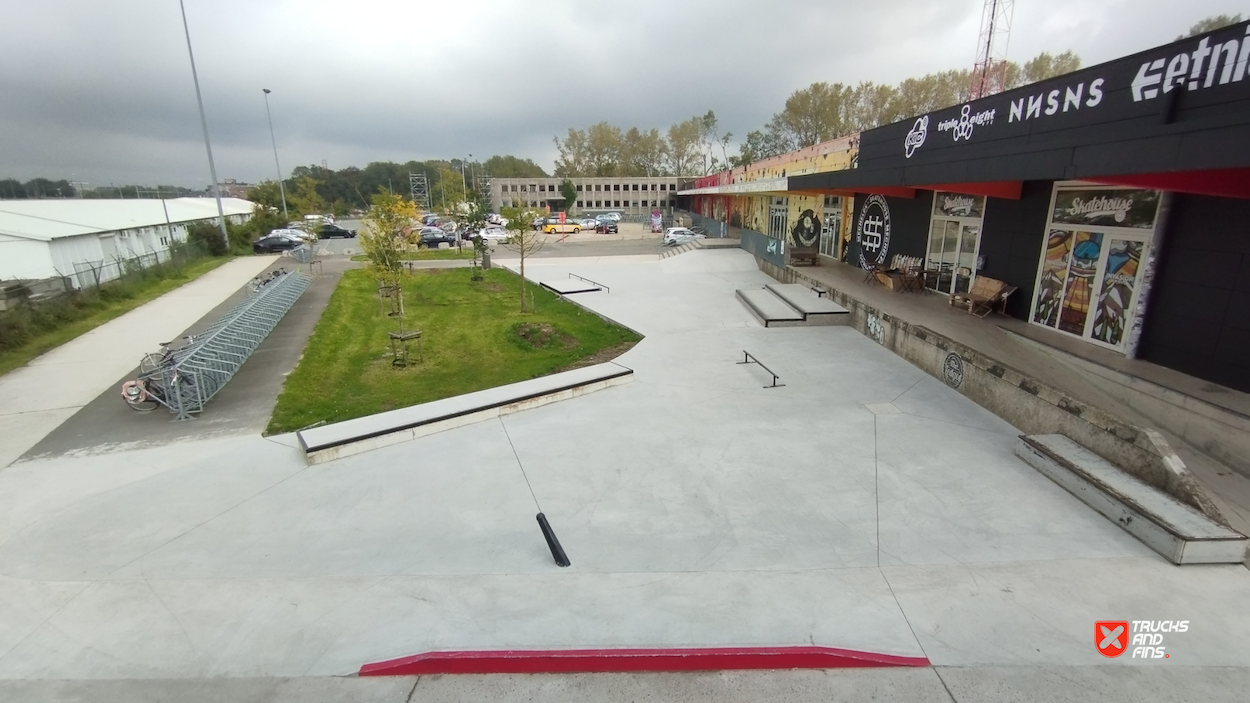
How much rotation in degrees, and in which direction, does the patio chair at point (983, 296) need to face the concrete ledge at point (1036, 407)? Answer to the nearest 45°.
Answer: approximately 45° to its left

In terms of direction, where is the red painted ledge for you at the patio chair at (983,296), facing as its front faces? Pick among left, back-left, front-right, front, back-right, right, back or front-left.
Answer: front-left

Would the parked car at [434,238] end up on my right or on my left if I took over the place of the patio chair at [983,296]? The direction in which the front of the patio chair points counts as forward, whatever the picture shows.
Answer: on my right

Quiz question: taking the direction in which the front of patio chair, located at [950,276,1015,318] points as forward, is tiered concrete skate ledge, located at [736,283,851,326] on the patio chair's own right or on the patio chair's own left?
on the patio chair's own right

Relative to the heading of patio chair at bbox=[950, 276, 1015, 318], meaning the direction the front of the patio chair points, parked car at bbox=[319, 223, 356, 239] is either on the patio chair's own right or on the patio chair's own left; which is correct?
on the patio chair's own right

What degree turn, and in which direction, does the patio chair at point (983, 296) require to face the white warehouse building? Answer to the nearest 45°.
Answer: approximately 45° to its right

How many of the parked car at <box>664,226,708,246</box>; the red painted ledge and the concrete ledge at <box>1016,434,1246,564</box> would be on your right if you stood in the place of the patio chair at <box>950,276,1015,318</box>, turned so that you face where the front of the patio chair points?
1

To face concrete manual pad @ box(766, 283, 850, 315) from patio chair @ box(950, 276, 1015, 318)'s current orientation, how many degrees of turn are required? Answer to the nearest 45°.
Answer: approximately 90° to its right

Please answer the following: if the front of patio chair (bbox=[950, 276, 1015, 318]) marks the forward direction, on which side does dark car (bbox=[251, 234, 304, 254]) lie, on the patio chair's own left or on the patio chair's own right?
on the patio chair's own right

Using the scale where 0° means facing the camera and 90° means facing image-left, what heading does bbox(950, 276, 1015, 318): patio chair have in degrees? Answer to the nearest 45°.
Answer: approximately 45°

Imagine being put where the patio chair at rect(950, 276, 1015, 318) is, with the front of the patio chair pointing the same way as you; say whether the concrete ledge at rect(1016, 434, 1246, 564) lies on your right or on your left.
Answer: on your left
